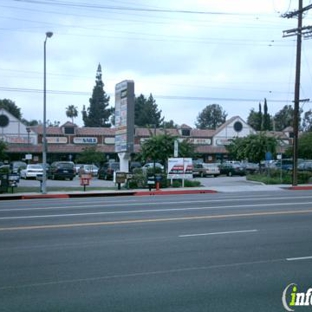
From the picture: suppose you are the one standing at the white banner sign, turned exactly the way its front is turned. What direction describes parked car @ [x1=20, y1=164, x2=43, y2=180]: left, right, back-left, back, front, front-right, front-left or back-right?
back-right

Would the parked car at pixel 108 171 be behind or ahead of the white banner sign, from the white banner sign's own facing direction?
behind

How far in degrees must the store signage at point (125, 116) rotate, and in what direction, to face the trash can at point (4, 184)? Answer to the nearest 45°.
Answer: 0° — it already faces it

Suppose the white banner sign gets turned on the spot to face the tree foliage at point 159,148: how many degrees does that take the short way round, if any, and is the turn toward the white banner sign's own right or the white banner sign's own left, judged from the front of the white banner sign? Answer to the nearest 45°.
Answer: approximately 135° to the white banner sign's own right

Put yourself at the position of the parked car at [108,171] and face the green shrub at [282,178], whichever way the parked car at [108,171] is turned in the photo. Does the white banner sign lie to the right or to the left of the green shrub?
right

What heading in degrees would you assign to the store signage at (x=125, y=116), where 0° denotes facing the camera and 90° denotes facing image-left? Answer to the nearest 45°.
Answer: approximately 45°
